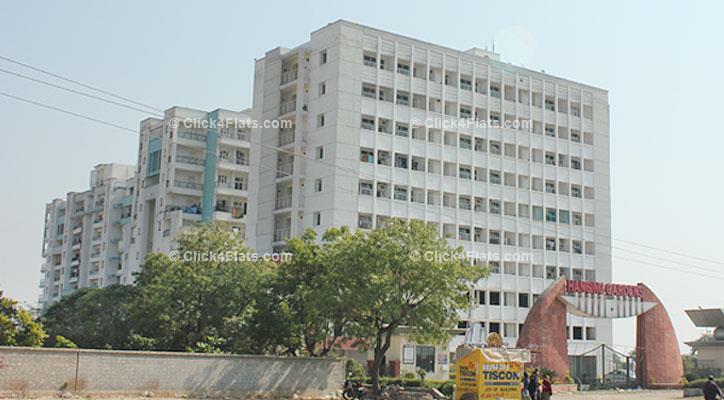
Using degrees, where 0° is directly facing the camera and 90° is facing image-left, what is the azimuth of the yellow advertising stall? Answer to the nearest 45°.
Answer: approximately 0°

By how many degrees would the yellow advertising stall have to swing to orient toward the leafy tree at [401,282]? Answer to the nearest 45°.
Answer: approximately 135° to its right

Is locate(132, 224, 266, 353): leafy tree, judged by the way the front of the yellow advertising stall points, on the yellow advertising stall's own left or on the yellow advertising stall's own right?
on the yellow advertising stall's own right

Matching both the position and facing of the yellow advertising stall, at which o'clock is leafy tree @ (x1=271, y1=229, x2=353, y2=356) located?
The leafy tree is roughly at 4 o'clock from the yellow advertising stall.

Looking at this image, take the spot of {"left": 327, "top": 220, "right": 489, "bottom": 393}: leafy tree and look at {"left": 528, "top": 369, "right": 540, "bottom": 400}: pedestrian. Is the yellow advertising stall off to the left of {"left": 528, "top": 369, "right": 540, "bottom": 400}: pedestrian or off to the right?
right
